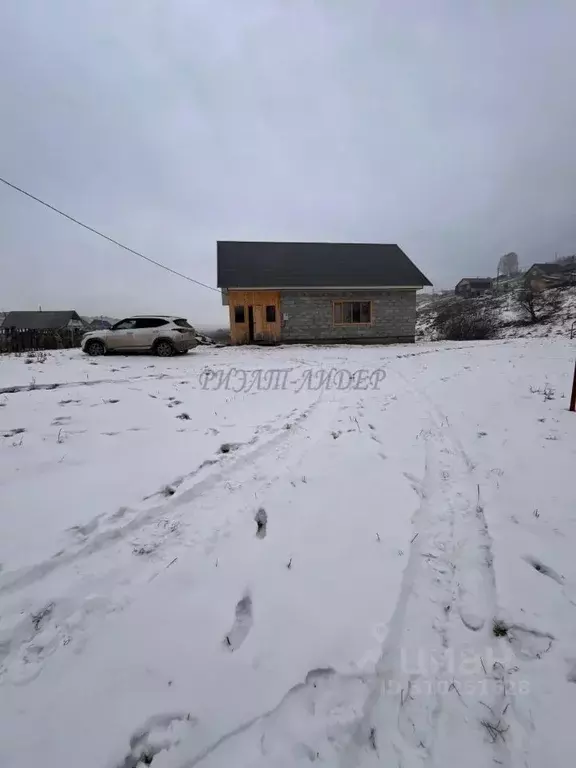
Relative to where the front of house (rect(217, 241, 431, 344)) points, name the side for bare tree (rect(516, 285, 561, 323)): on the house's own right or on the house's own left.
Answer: on the house's own left

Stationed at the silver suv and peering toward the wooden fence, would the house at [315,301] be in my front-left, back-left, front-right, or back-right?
back-right

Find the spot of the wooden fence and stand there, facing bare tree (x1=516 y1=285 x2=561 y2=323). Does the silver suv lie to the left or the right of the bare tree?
right

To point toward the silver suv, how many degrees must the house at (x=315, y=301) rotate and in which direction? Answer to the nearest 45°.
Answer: approximately 45° to its right

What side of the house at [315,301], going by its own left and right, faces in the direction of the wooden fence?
right

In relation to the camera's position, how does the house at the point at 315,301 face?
facing the viewer

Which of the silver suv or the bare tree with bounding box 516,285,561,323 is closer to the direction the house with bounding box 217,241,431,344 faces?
the silver suv
